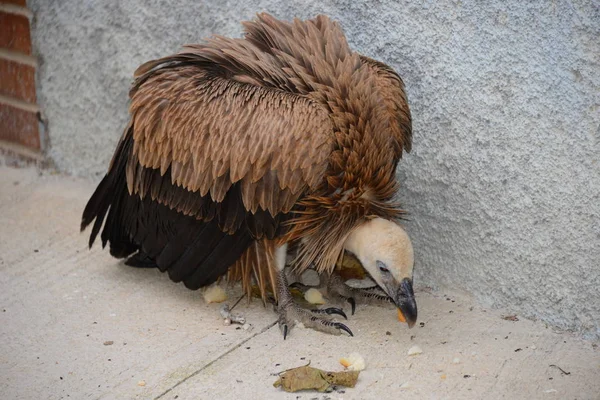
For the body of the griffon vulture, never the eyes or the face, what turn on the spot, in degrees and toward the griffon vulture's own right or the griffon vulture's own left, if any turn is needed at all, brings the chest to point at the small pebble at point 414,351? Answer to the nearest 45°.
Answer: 0° — it already faces it

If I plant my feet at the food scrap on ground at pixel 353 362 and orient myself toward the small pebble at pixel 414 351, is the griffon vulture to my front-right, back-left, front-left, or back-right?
back-left

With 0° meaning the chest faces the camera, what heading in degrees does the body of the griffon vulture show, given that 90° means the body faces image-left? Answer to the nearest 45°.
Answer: approximately 315°
